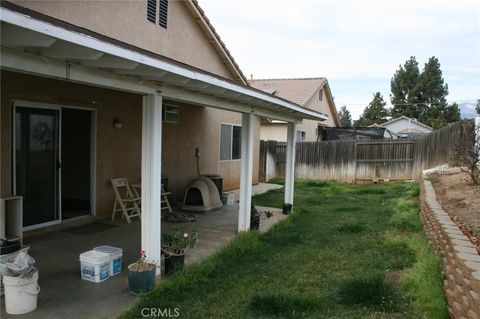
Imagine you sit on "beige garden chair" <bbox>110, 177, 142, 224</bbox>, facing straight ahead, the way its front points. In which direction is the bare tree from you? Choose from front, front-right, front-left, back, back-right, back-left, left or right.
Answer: front-left

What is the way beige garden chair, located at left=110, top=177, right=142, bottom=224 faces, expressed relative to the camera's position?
facing the viewer and to the right of the viewer

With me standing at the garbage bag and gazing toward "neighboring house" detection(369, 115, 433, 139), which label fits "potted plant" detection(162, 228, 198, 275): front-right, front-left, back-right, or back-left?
front-right

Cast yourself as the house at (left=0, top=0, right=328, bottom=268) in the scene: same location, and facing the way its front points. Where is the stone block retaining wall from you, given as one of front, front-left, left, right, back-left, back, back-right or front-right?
back

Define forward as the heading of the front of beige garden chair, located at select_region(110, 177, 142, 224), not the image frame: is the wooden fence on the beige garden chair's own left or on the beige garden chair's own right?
on the beige garden chair's own left

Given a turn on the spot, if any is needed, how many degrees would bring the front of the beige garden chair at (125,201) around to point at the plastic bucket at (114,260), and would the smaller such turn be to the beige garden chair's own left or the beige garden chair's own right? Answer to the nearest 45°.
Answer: approximately 45° to the beige garden chair's own right

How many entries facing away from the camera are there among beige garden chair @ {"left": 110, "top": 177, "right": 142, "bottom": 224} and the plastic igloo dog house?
0

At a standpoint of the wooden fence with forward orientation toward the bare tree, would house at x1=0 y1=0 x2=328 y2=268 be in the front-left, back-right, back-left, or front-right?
front-right

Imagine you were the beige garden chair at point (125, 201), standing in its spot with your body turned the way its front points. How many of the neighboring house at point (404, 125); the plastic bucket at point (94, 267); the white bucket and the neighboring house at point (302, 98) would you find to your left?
2

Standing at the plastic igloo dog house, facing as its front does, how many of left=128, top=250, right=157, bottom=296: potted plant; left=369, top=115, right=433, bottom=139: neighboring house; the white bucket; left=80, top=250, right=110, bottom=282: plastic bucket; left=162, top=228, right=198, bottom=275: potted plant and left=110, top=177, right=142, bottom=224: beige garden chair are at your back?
1
